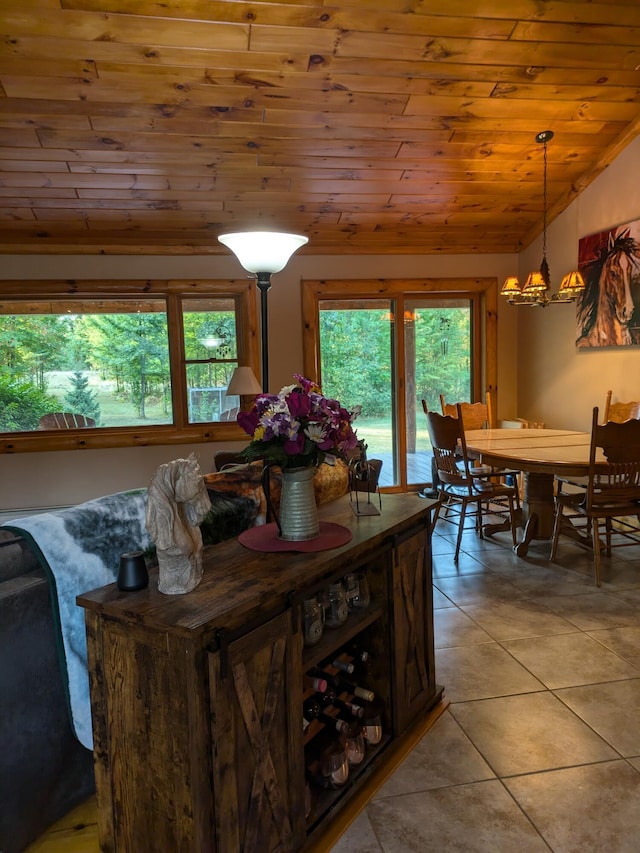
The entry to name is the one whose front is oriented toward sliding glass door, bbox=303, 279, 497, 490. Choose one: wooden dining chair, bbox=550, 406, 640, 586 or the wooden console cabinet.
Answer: the wooden dining chair

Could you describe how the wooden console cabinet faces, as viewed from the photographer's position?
facing the viewer and to the right of the viewer

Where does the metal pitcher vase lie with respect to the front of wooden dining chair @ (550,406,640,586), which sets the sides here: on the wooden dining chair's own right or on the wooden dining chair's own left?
on the wooden dining chair's own left

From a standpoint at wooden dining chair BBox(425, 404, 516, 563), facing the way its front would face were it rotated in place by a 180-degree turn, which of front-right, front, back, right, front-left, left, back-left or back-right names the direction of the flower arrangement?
front-left

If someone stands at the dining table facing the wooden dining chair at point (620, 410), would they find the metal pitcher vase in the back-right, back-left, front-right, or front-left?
back-right

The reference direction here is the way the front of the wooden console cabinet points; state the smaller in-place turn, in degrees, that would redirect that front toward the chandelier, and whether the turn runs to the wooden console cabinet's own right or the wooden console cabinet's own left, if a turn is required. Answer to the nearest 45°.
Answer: approximately 90° to the wooden console cabinet's own left

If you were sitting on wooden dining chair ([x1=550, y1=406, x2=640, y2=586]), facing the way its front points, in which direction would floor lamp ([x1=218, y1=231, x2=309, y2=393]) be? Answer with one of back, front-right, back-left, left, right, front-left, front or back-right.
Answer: left

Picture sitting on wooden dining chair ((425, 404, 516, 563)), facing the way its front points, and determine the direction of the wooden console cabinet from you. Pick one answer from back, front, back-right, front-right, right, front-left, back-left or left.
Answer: back-right

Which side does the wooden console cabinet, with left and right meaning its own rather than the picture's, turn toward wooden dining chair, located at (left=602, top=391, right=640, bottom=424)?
left

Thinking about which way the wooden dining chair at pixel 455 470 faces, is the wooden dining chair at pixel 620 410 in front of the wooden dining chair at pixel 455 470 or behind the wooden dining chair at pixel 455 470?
in front

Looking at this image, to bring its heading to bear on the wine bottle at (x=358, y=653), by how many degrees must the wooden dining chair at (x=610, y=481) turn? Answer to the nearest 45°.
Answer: approximately 135° to its left

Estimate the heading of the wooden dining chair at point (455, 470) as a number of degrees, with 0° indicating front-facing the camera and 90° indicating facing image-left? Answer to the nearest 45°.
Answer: approximately 225°

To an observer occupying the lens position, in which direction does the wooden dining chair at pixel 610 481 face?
facing away from the viewer and to the left of the viewer
